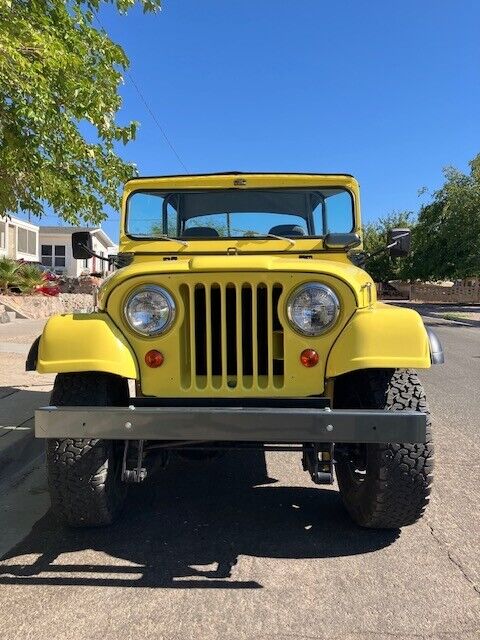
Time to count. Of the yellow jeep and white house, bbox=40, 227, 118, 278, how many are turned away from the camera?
0

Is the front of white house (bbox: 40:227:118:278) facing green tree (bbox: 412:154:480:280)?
yes

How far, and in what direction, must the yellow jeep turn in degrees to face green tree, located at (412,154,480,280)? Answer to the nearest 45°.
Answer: approximately 135° to its left

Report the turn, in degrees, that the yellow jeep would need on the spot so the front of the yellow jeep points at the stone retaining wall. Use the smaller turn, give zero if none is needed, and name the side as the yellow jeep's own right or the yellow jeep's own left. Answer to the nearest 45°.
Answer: approximately 135° to the yellow jeep's own right

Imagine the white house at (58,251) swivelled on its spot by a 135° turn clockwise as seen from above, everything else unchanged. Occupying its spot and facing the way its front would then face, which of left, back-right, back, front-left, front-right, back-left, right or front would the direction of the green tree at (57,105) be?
left

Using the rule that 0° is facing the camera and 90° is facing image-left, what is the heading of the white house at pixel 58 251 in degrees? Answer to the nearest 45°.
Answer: approximately 315°

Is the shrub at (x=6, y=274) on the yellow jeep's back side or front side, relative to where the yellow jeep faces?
on the back side

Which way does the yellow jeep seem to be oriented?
toward the camera

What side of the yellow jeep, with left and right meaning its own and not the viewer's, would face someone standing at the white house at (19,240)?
back
